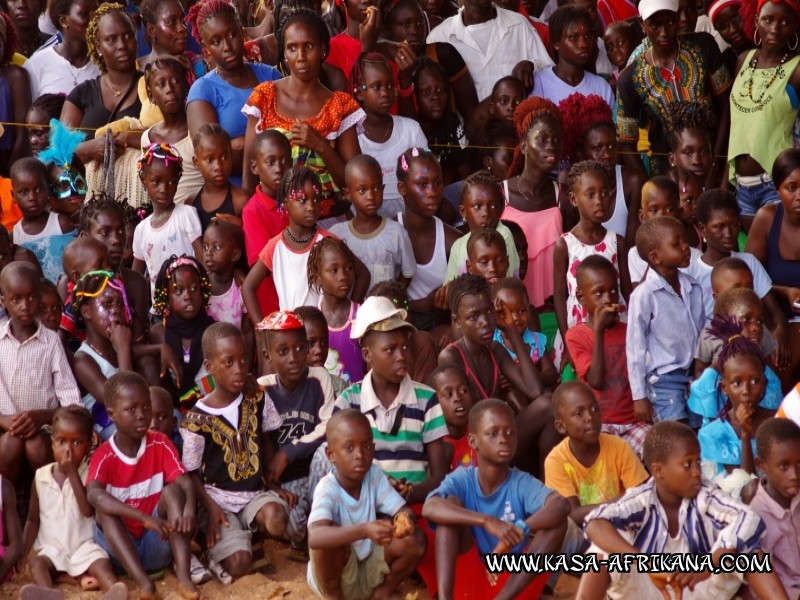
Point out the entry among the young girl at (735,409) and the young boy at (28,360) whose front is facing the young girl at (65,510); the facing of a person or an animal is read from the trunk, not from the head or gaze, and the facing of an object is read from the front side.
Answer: the young boy

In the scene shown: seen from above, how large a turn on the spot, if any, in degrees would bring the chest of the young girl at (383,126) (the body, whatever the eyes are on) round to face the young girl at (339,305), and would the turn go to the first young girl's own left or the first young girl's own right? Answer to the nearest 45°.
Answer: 0° — they already face them

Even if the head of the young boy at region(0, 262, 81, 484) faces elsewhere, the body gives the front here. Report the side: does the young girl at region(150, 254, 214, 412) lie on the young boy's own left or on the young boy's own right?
on the young boy's own left

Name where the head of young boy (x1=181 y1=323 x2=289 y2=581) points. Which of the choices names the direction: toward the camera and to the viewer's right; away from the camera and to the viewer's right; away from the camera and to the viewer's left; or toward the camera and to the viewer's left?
toward the camera and to the viewer's right

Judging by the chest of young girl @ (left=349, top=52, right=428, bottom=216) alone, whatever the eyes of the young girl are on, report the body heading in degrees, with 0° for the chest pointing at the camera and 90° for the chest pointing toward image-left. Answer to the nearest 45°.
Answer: approximately 0°

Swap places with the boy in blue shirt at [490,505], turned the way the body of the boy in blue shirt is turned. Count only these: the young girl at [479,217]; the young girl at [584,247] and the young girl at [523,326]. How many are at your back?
3

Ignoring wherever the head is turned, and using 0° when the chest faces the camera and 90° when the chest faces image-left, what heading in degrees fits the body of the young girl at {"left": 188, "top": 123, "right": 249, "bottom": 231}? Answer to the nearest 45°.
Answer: approximately 0°

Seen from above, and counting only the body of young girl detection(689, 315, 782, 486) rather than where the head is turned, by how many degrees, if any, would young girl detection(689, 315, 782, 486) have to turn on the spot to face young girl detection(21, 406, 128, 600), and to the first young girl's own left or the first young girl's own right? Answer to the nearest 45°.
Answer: approximately 90° to the first young girl's own right
